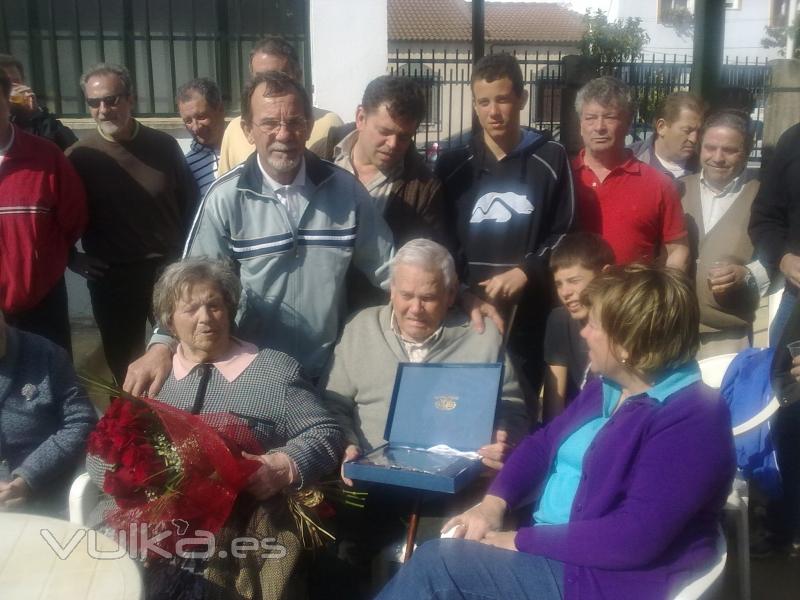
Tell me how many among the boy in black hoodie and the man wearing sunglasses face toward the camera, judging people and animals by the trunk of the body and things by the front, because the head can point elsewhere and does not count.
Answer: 2

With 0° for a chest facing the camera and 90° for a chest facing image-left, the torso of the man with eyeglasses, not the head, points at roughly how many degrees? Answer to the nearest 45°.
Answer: approximately 0°

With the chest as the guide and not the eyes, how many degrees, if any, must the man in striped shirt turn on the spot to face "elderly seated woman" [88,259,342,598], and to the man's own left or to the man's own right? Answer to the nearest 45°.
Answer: approximately 45° to the man's own left

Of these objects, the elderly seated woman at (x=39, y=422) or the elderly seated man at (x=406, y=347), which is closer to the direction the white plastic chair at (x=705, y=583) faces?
the elderly seated woman

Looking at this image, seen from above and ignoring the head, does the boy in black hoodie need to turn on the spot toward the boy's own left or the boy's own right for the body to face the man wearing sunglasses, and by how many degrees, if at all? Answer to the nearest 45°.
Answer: approximately 90° to the boy's own right

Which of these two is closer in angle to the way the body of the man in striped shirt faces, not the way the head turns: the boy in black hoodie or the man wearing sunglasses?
the man wearing sunglasses

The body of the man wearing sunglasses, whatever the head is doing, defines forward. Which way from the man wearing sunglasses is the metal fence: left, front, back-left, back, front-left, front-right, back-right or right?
back-left

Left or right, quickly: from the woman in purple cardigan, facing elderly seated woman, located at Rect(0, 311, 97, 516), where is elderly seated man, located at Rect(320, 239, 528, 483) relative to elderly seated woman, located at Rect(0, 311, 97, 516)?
right

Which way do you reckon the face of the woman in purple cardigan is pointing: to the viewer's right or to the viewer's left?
to the viewer's left

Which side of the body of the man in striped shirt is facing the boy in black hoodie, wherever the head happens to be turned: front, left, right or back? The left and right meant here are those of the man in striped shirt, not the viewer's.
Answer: left

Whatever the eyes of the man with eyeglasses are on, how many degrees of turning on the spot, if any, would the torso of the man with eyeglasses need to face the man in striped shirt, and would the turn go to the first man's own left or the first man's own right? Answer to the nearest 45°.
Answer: approximately 180°

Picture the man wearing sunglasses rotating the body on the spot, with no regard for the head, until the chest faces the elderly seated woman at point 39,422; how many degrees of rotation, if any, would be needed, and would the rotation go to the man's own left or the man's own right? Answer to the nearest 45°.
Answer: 0° — they already face them

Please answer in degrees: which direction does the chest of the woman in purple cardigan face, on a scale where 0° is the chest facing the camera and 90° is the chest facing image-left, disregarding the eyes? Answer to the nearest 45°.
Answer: approximately 45°
